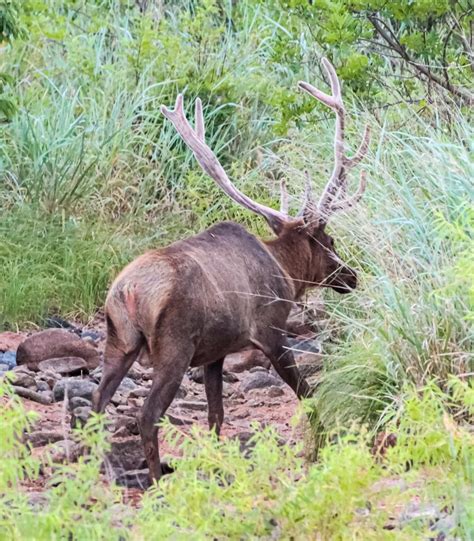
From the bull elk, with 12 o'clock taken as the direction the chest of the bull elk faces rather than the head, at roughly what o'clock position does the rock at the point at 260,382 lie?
The rock is roughly at 11 o'clock from the bull elk.

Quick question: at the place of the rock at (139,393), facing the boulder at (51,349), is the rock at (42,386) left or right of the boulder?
left

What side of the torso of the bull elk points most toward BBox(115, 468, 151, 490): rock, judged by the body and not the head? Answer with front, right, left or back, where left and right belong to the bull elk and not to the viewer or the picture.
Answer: back

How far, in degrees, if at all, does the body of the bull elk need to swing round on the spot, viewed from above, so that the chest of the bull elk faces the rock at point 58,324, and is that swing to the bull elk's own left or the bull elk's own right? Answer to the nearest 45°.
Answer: approximately 90° to the bull elk's own left

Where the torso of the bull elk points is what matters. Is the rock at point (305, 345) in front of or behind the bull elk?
in front

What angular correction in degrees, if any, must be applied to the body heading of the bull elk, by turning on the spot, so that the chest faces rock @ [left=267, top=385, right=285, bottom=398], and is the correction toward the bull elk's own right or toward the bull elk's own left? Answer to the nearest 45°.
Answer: approximately 45° to the bull elk's own left

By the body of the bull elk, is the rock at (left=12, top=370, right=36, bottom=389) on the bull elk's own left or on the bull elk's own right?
on the bull elk's own left

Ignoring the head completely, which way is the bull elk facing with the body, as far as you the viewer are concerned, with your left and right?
facing away from the viewer and to the right of the viewer

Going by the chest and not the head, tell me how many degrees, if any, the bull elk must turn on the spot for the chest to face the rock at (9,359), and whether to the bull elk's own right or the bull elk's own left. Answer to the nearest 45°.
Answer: approximately 90° to the bull elk's own left

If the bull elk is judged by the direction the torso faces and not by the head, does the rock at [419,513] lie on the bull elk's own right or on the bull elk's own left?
on the bull elk's own right

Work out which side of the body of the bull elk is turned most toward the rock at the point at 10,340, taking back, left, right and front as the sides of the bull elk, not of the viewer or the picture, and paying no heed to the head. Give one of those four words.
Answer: left

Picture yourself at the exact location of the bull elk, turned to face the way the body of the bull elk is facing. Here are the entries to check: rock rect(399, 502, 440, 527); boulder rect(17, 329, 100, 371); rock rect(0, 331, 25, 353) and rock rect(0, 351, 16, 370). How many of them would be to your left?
3

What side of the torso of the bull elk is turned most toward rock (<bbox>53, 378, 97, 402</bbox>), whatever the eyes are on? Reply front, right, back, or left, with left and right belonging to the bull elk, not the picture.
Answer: left

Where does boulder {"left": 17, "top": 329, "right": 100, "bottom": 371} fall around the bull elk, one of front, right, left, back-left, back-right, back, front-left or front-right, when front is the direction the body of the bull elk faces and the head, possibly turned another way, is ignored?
left
